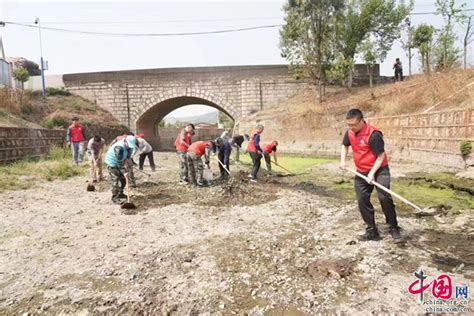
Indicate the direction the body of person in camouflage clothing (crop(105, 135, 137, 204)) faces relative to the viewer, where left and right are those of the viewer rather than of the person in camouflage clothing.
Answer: facing to the right of the viewer

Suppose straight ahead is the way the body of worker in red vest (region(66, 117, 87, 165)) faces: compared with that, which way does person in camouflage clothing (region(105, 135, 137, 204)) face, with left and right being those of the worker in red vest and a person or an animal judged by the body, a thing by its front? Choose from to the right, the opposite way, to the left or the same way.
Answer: to the left

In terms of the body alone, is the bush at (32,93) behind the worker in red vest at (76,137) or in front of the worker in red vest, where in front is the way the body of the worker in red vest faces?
behind

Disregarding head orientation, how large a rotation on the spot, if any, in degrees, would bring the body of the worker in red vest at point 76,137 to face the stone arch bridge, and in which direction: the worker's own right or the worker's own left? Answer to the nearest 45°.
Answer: approximately 135° to the worker's own left

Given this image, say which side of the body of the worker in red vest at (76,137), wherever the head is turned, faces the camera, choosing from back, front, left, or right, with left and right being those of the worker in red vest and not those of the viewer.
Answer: front

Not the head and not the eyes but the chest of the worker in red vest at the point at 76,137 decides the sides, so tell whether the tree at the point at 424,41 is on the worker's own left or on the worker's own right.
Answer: on the worker's own left

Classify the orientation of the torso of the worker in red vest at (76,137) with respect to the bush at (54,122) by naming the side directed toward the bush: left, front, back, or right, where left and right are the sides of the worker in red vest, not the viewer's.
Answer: back

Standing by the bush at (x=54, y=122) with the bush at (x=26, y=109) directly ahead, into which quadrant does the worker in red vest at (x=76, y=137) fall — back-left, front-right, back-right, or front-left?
back-left

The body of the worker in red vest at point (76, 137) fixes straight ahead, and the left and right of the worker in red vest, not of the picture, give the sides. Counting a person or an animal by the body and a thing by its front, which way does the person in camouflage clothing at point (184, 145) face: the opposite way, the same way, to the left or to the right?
to the left

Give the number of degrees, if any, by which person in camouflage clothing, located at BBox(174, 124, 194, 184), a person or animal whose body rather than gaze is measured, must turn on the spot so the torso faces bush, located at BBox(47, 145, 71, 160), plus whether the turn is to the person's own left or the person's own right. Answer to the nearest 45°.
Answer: approximately 135° to the person's own left
